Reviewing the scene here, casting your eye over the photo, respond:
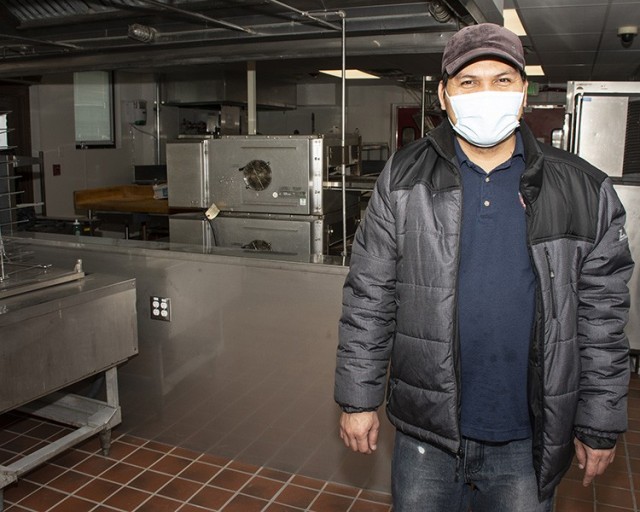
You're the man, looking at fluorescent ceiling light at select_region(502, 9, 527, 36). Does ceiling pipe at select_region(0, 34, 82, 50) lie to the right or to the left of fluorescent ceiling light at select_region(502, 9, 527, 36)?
left

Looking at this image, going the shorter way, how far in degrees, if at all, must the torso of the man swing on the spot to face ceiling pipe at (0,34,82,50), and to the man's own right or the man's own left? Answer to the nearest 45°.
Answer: approximately 135° to the man's own right

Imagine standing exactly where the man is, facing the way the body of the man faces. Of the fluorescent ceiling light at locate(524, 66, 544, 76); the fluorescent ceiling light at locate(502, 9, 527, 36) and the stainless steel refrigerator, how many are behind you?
3

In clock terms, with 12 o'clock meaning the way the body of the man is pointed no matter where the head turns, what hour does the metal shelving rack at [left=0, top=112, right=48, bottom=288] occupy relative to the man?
The metal shelving rack is roughly at 4 o'clock from the man.

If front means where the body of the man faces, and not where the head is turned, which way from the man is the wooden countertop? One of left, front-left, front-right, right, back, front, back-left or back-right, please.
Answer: back-right

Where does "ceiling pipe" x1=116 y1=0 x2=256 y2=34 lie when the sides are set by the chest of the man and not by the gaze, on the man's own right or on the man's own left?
on the man's own right

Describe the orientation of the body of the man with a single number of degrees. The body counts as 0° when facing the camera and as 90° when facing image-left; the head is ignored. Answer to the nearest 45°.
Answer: approximately 0°

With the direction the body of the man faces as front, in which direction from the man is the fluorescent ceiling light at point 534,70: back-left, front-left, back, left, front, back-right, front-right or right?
back

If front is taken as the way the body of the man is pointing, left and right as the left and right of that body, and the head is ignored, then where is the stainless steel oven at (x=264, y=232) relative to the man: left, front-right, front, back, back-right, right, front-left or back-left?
back-right

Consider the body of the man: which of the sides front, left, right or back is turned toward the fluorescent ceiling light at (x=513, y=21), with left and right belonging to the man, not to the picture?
back
